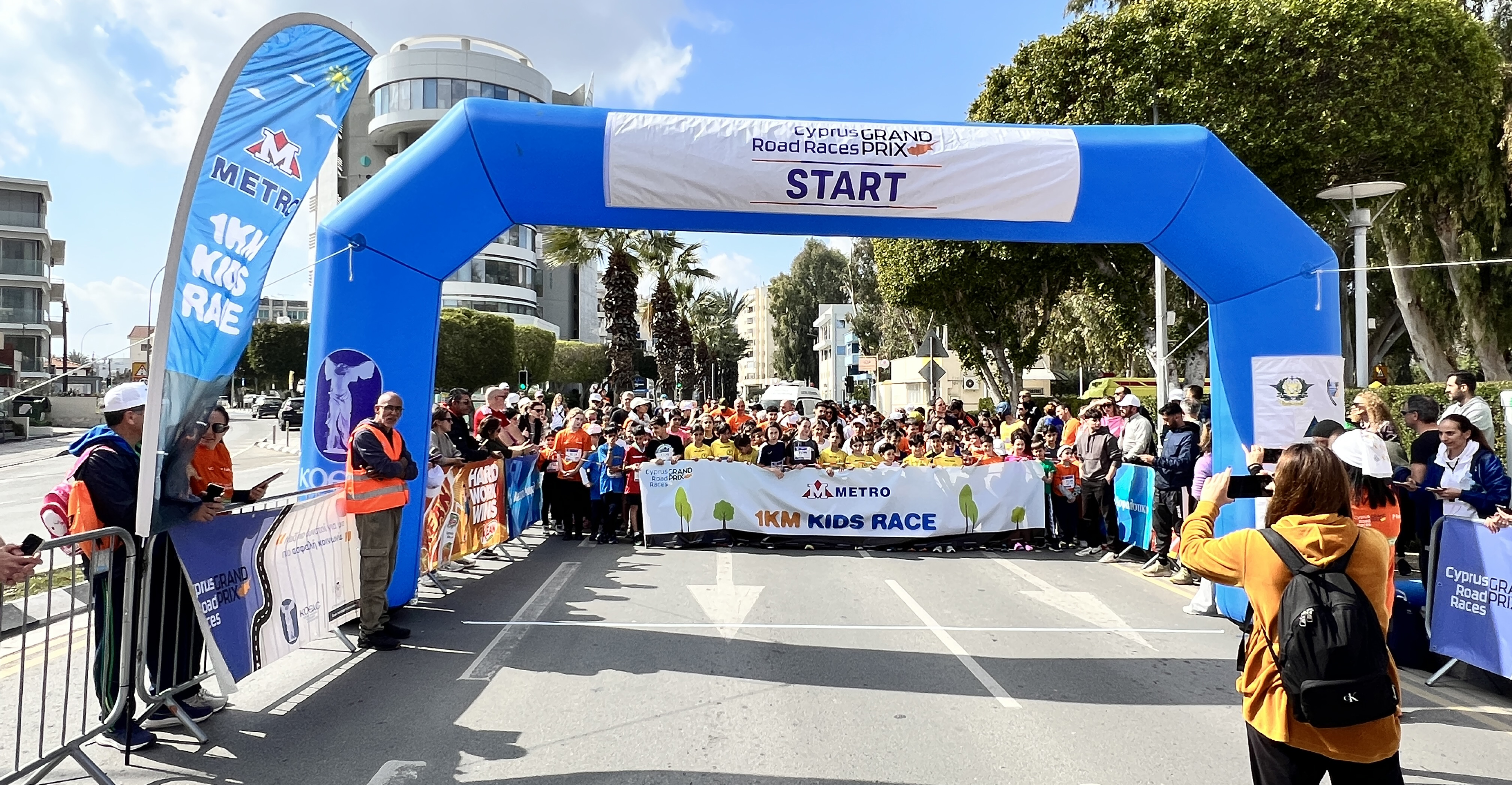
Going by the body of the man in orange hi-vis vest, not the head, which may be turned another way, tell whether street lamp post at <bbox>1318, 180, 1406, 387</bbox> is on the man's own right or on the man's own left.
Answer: on the man's own left

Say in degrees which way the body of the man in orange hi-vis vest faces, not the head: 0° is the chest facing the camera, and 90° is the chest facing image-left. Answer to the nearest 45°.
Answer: approximately 315°

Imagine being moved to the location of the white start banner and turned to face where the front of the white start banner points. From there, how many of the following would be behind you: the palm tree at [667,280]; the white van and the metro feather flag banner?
2

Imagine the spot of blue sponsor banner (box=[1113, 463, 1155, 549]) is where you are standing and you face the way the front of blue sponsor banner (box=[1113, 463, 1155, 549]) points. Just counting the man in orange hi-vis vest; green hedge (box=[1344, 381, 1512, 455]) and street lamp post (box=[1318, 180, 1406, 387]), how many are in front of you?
1

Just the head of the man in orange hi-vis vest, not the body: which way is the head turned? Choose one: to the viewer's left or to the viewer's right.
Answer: to the viewer's right

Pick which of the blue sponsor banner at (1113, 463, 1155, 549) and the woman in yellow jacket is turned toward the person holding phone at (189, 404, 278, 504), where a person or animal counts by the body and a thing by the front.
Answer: the blue sponsor banner

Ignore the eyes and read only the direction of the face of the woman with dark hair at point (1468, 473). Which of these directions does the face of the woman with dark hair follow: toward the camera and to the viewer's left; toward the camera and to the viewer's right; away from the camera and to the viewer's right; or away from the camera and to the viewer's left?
toward the camera and to the viewer's left

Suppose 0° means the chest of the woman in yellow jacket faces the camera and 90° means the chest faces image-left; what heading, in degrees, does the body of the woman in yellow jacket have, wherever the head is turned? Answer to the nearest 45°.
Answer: approximately 180°

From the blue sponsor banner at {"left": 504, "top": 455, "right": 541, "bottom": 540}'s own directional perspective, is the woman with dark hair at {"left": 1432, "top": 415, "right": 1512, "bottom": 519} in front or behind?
in front

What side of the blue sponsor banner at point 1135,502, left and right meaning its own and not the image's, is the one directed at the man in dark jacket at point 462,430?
front

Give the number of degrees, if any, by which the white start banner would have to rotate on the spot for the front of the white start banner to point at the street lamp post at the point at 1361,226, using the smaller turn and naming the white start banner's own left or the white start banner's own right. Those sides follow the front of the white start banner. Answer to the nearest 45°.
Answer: approximately 135° to the white start banner's own left

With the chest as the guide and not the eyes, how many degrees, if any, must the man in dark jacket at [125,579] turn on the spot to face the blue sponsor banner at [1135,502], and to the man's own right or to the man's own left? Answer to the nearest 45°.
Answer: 0° — they already face it

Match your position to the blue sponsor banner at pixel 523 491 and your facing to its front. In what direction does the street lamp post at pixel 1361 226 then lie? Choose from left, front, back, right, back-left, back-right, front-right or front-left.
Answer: front-left
